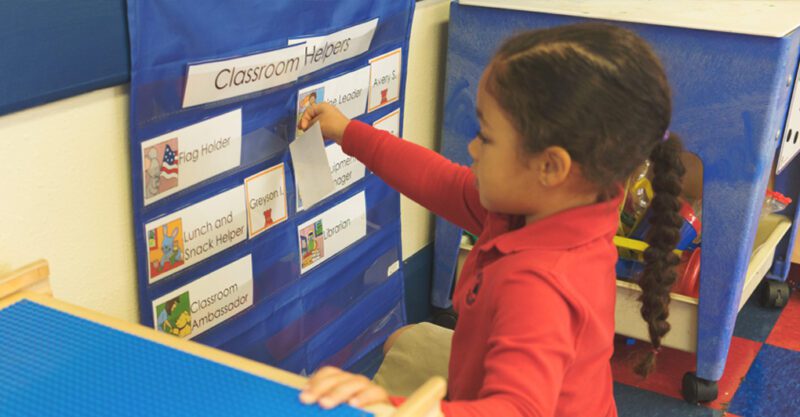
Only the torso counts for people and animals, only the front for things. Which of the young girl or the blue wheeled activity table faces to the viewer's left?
the young girl

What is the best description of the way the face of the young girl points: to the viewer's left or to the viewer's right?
to the viewer's left

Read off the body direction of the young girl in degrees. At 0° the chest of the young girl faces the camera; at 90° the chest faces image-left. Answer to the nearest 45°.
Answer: approximately 90°

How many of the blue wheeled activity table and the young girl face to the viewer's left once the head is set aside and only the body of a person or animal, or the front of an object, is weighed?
1
